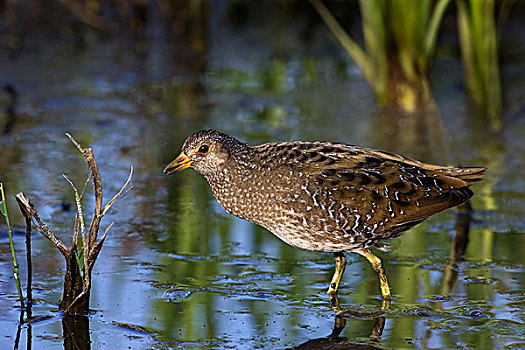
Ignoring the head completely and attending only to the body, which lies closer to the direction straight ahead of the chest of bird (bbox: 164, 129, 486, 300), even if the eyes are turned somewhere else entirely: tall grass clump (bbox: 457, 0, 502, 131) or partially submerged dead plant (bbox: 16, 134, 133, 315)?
the partially submerged dead plant

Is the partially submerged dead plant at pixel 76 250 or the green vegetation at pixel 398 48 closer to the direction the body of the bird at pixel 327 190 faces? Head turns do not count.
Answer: the partially submerged dead plant

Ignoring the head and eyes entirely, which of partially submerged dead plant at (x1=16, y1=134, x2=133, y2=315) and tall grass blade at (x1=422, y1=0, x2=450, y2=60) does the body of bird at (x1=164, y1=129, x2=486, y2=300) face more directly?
the partially submerged dead plant

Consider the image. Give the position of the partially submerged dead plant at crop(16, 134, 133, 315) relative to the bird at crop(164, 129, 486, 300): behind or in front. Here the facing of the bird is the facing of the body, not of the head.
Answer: in front

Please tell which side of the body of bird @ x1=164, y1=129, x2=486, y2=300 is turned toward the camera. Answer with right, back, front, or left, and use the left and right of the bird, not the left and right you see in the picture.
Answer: left

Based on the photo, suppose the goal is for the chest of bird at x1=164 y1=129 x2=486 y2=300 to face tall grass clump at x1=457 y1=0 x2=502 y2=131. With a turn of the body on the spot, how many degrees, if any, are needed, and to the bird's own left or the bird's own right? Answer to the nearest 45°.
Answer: approximately 135° to the bird's own right

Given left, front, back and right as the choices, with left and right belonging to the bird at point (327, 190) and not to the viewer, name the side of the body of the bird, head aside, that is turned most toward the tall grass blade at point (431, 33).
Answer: right

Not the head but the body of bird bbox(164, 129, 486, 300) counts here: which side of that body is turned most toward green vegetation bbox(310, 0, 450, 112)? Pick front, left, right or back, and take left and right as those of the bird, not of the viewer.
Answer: right
